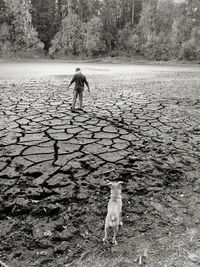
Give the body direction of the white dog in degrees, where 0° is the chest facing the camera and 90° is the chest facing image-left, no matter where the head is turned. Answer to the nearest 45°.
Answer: approximately 180°
